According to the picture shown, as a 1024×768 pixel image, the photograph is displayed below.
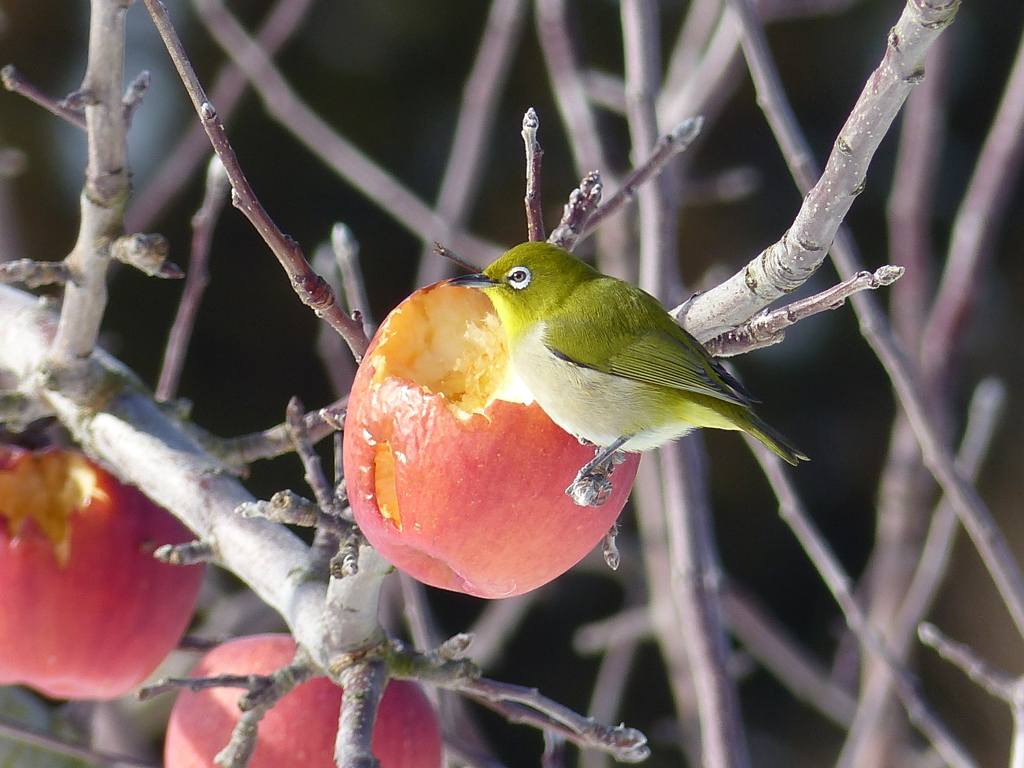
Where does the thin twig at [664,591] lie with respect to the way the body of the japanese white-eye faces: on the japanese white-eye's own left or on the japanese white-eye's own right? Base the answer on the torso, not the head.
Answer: on the japanese white-eye's own right

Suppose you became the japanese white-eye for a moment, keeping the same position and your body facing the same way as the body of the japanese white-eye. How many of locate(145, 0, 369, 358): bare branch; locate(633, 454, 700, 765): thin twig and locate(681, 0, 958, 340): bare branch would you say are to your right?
1

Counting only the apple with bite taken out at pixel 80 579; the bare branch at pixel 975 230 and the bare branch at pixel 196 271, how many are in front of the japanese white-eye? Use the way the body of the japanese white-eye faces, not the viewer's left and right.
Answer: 2

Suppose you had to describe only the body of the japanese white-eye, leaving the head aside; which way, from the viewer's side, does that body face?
to the viewer's left
